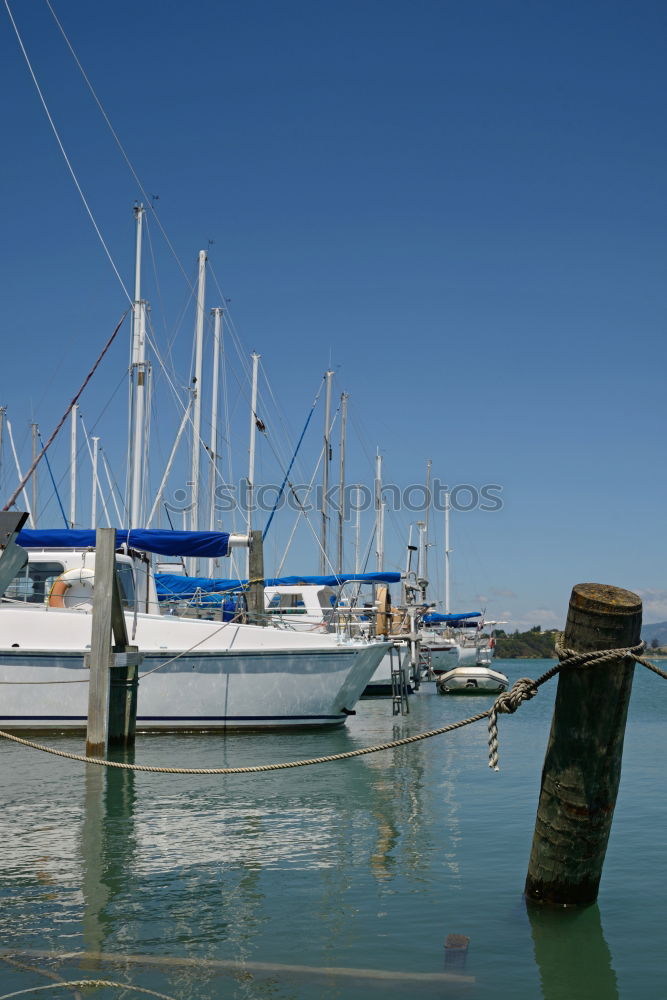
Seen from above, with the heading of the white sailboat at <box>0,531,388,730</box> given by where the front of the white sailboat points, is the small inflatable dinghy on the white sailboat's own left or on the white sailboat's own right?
on the white sailboat's own left

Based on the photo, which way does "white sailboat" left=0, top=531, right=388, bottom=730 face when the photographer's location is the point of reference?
facing to the right of the viewer

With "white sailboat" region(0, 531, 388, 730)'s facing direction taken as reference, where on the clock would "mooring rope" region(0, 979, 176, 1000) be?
The mooring rope is roughly at 3 o'clock from the white sailboat.

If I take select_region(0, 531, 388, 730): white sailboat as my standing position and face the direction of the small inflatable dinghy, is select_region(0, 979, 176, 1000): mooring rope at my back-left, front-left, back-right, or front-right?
back-right

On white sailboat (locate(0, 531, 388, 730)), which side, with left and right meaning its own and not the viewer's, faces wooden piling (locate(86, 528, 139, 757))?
right

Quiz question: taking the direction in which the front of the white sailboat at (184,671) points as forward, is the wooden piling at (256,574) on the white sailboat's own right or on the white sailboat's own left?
on the white sailboat's own left

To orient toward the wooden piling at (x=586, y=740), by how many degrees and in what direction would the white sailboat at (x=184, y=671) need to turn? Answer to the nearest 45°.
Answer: approximately 90° to its right
